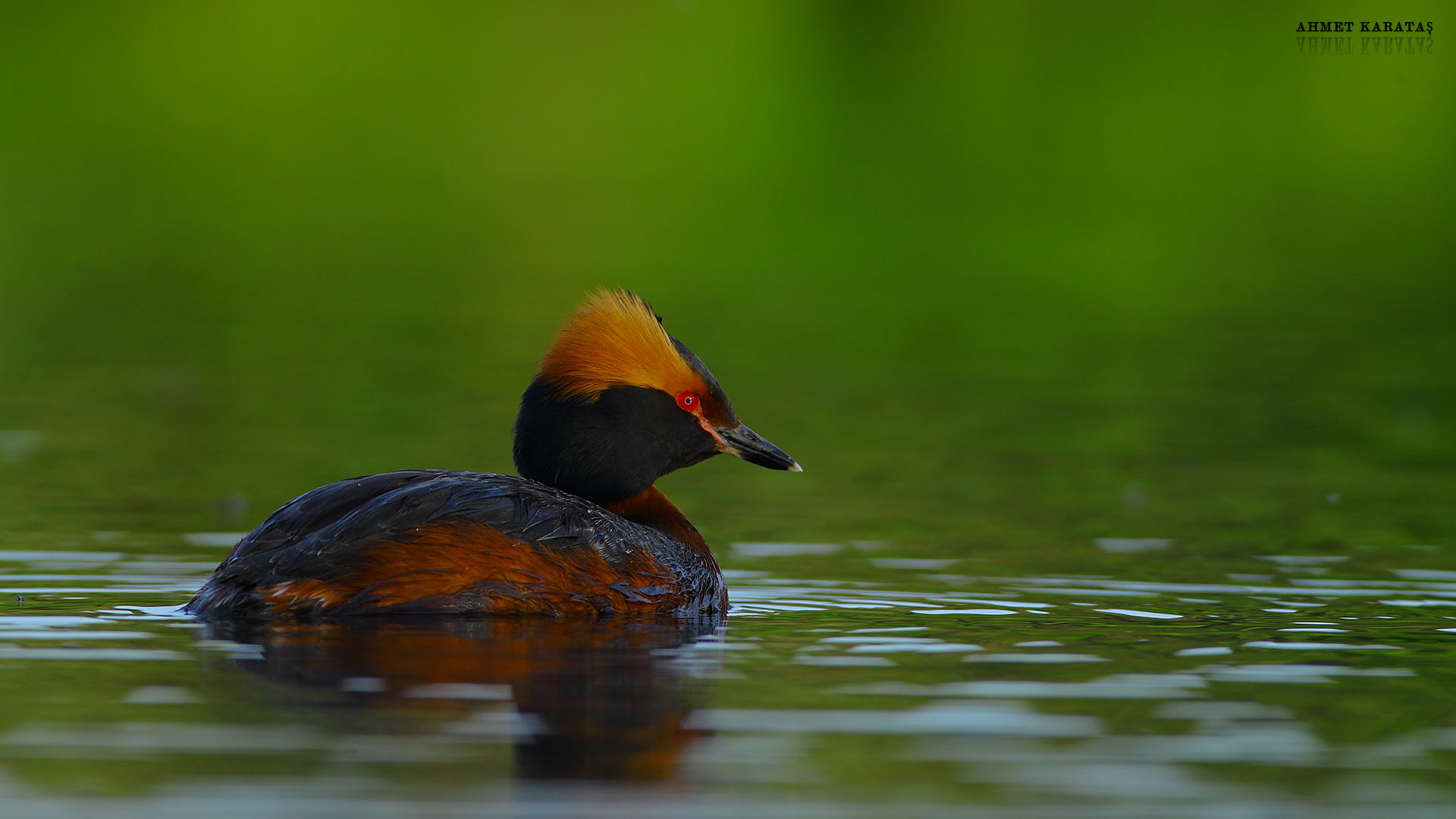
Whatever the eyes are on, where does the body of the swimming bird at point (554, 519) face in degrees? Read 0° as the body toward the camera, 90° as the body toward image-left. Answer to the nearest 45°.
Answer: approximately 270°
